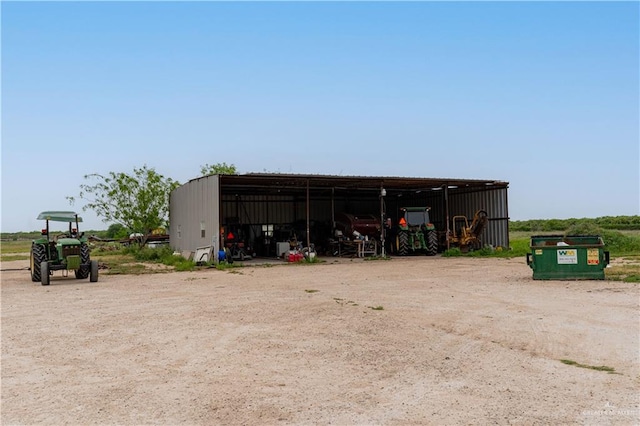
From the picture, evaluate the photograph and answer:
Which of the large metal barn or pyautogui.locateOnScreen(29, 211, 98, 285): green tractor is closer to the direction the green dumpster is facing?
the green tractor

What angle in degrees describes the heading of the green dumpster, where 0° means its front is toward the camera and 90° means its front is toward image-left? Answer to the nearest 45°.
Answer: approximately 0°

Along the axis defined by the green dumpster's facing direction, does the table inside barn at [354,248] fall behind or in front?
behind
